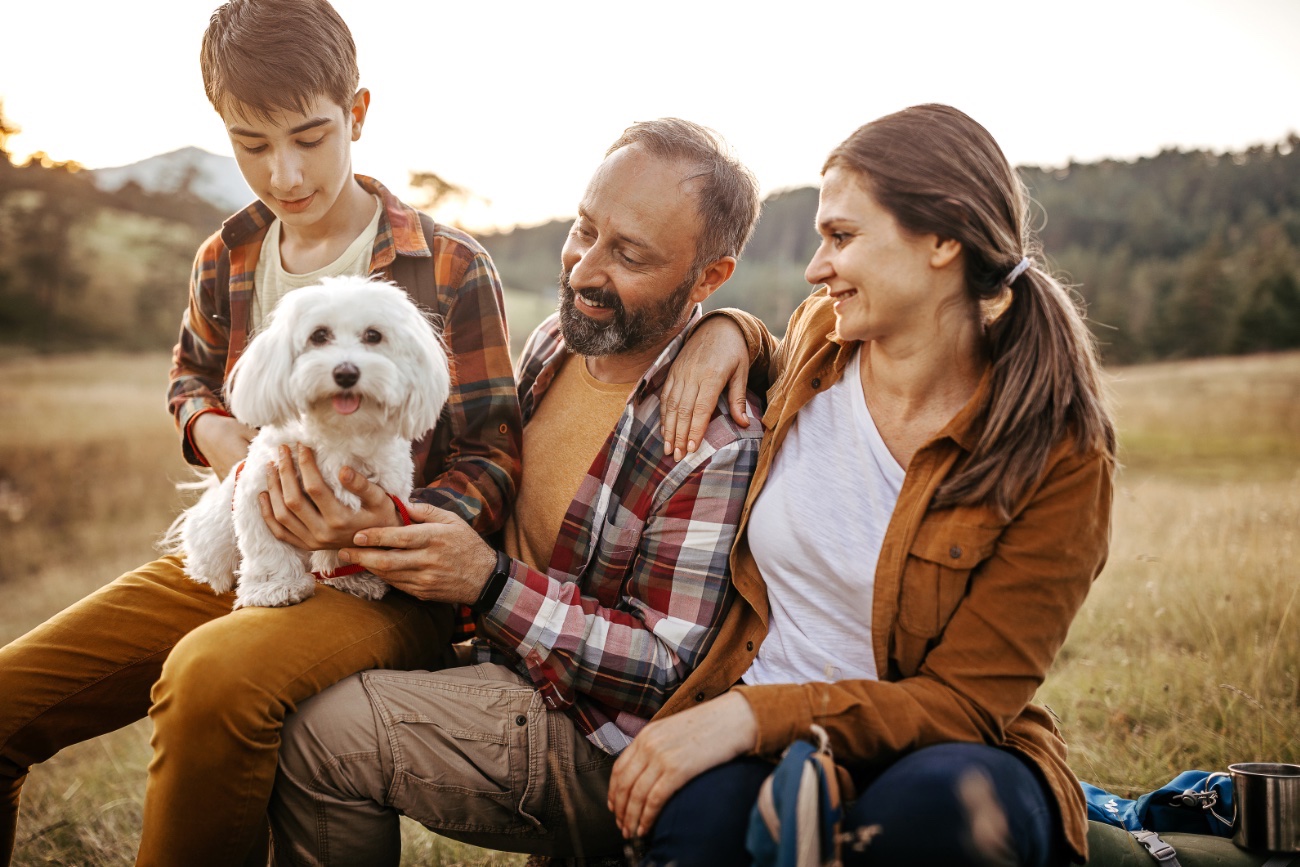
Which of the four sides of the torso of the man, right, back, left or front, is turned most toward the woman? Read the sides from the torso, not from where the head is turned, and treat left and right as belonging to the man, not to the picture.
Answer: left

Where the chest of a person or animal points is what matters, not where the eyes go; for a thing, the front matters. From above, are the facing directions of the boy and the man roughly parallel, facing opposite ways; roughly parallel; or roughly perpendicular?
roughly parallel

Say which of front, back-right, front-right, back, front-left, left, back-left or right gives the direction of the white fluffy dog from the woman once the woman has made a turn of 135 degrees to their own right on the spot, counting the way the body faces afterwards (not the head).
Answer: left

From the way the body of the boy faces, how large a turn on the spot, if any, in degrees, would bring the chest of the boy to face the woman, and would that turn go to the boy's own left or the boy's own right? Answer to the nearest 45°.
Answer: approximately 90° to the boy's own left

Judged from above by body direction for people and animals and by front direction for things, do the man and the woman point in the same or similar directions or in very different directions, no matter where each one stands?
same or similar directions

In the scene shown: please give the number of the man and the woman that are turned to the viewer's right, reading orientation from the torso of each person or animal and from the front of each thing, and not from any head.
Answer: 0

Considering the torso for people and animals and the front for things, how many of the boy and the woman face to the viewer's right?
0

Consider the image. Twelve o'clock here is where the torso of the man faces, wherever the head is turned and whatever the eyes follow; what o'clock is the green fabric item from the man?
The green fabric item is roughly at 8 o'clock from the man.

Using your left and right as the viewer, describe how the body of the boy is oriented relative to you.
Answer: facing the viewer and to the left of the viewer

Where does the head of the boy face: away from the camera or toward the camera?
toward the camera

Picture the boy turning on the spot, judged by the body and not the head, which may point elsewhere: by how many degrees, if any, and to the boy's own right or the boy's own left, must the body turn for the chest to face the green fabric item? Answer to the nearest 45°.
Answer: approximately 90° to the boy's own left
